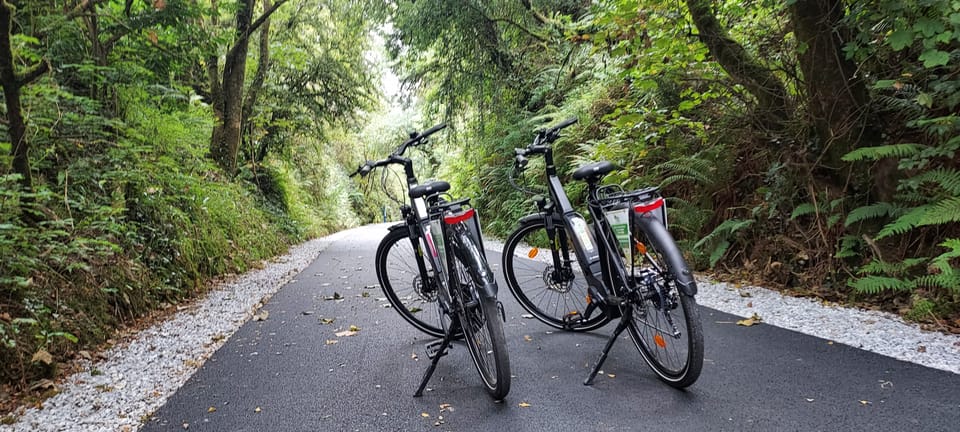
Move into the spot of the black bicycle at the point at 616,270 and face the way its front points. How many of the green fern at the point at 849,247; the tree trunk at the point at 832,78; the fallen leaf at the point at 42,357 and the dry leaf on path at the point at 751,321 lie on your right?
3

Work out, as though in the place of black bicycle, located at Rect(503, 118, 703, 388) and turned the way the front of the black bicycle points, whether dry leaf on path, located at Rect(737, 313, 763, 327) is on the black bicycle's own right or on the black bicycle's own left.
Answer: on the black bicycle's own right

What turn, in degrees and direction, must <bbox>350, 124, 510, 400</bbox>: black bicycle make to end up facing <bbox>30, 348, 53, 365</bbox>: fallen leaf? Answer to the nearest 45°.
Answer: approximately 45° to its left

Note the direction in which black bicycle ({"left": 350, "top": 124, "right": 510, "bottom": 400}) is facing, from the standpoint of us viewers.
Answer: facing away from the viewer and to the left of the viewer

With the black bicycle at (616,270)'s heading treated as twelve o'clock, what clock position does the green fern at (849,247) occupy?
The green fern is roughly at 3 o'clock from the black bicycle.

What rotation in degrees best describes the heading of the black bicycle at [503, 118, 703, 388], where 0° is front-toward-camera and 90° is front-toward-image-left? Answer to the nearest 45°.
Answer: approximately 135°

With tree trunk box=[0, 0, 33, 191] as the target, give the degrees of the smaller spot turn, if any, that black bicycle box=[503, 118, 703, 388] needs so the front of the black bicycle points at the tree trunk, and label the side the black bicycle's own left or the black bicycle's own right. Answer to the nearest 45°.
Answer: approximately 45° to the black bicycle's own left

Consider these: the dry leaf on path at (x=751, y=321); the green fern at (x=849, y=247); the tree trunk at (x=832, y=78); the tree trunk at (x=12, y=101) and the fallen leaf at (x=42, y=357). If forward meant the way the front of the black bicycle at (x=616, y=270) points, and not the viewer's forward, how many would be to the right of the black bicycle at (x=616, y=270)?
3

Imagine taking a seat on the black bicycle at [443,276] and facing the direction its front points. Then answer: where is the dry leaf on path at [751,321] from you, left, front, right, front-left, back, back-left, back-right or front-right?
back-right

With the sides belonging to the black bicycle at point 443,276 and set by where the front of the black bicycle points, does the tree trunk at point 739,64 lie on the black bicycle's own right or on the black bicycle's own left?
on the black bicycle's own right

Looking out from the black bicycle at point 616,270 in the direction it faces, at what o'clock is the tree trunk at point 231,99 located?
The tree trunk is roughly at 12 o'clock from the black bicycle.

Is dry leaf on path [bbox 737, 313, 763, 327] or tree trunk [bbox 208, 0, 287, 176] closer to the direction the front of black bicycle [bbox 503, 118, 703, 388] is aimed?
the tree trunk
